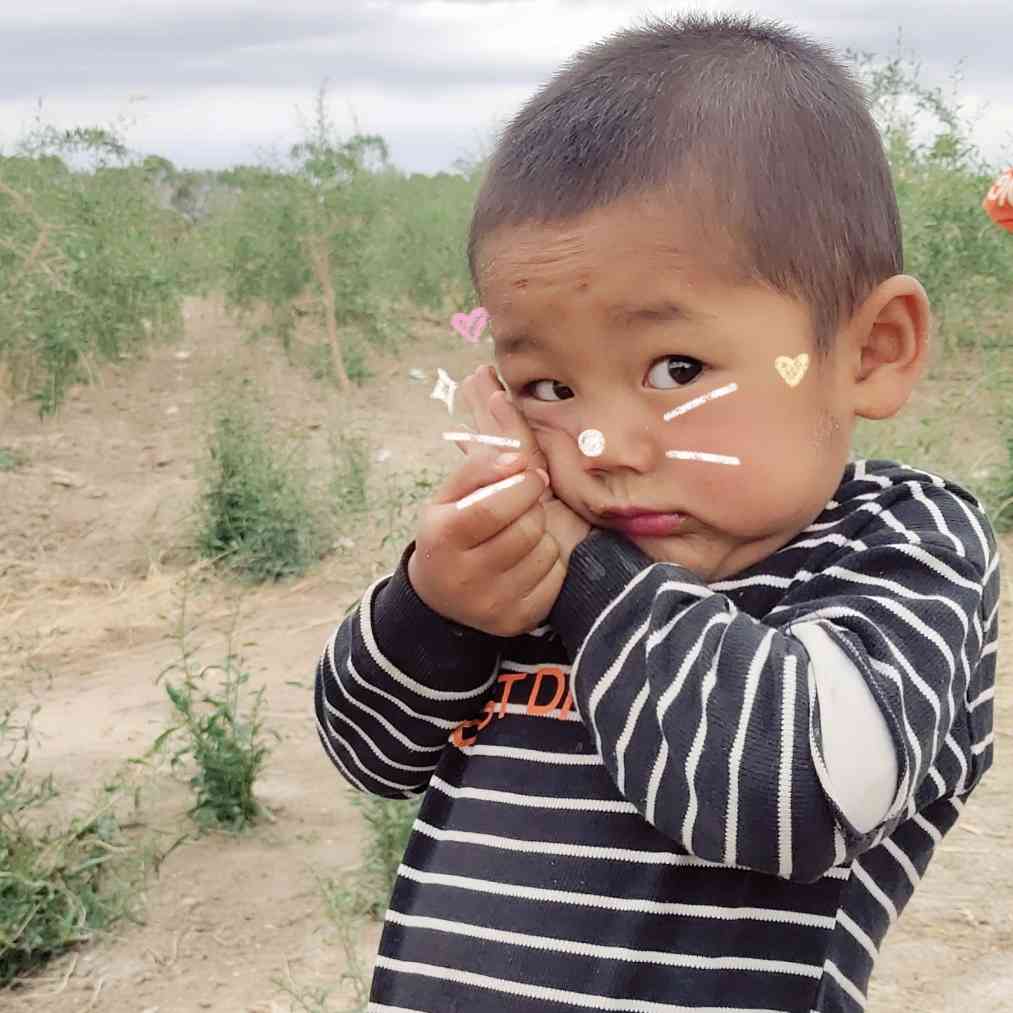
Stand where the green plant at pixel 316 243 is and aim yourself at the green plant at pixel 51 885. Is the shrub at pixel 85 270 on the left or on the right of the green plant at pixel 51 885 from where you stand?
right

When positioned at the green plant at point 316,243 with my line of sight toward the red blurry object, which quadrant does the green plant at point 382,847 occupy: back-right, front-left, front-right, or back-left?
front-right

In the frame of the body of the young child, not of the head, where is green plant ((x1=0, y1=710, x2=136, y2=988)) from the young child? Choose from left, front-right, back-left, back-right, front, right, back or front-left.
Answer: right

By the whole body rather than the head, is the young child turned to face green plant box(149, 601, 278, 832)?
no

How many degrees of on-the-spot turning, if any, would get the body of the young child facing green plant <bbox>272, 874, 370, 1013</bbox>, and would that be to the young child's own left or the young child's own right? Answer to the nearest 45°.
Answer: approximately 90° to the young child's own right

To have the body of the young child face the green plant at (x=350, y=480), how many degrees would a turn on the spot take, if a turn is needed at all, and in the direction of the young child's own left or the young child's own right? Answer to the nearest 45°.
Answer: approximately 135° to the young child's own right

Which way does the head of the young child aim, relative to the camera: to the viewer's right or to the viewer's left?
to the viewer's left

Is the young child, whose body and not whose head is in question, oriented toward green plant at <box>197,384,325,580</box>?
no

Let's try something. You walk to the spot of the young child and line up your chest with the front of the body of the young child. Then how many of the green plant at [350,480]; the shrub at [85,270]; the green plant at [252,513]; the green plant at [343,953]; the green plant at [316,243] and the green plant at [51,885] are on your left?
0

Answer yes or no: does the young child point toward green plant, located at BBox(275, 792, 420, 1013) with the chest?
no

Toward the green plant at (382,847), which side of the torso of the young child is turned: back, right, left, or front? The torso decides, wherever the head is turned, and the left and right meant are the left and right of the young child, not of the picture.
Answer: right

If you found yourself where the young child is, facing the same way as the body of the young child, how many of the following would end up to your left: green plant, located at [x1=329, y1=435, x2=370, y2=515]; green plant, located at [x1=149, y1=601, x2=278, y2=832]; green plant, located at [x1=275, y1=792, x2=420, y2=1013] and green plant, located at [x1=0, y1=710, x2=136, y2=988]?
0

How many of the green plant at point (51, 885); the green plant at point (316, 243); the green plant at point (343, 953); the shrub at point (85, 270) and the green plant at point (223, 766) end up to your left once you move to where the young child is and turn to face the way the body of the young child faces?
0
